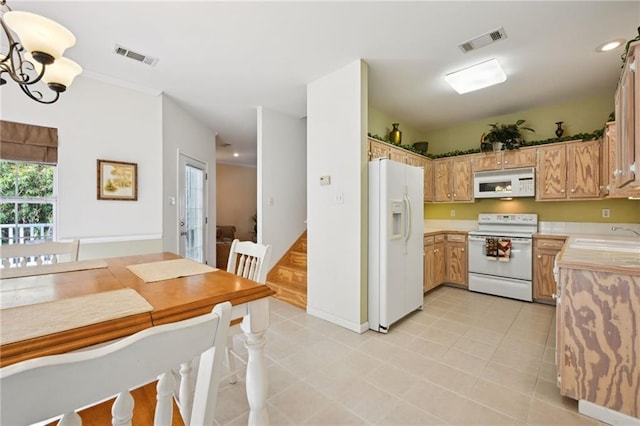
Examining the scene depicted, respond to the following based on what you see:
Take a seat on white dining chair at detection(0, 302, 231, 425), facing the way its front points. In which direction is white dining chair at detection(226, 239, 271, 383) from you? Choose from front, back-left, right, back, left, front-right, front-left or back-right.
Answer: right

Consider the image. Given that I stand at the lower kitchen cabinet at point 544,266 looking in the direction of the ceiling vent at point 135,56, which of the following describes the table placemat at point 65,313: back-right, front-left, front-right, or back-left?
front-left

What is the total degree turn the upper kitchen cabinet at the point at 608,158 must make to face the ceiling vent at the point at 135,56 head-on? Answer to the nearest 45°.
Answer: approximately 45° to its left

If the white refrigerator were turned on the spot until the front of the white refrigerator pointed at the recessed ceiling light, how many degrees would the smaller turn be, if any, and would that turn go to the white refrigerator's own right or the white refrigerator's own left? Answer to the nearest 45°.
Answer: approximately 45° to the white refrigerator's own left

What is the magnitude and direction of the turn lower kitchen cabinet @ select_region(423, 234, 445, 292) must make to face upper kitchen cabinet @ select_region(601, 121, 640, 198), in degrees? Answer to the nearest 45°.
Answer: approximately 45° to its left

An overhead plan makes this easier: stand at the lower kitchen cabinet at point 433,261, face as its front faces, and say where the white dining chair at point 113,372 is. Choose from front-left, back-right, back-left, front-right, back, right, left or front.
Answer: front-right

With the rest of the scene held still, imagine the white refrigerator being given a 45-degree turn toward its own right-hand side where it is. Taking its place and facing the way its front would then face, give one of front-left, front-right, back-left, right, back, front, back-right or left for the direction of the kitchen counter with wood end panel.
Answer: front-left

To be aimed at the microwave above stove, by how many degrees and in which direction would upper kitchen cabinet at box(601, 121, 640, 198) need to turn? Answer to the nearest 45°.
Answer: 0° — it already faces it

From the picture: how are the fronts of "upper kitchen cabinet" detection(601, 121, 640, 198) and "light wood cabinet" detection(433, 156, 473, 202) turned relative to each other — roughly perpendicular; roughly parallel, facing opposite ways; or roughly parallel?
roughly perpendicular

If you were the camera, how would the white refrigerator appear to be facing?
facing the viewer and to the right of the viewer

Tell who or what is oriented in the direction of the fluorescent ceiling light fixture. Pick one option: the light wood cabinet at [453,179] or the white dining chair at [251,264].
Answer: the light wood cabinet

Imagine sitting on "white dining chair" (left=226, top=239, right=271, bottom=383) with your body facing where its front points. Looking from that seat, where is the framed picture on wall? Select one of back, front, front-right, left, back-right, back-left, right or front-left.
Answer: right

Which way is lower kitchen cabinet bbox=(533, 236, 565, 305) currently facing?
toward the camera

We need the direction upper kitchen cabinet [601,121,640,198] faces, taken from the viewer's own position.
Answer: facing to the left of the viewer

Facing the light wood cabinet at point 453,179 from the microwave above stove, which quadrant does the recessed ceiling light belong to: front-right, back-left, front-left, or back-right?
back-left
